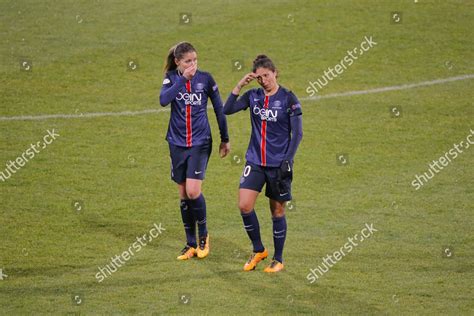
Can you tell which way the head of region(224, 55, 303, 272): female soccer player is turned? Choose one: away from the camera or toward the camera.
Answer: toward the camera

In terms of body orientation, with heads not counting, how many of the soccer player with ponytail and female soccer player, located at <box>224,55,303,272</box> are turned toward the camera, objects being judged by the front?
2

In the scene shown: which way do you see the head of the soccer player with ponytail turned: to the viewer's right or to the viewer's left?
to the viewer's right

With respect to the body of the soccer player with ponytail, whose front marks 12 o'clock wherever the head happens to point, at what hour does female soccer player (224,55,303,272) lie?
The female soccer player is roughly at 10 o'clock from the soccer player with ponytail.

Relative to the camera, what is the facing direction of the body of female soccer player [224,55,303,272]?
toward the camera

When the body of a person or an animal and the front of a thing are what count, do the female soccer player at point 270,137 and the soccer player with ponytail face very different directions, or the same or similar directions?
same or similar directions
